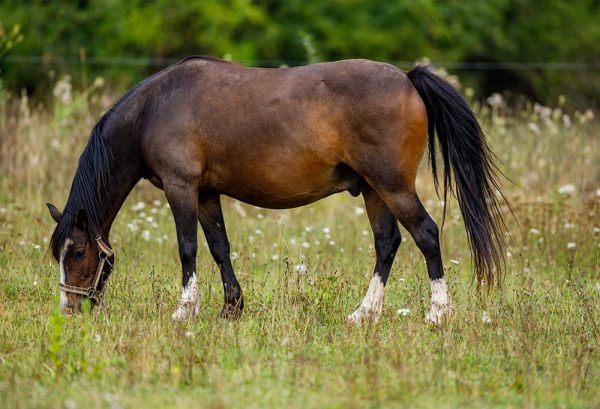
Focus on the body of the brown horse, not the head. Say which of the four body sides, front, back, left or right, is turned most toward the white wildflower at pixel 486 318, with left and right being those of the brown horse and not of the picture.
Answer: back

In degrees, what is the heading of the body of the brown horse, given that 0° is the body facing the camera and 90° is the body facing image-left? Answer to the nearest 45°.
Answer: approximately 90°
